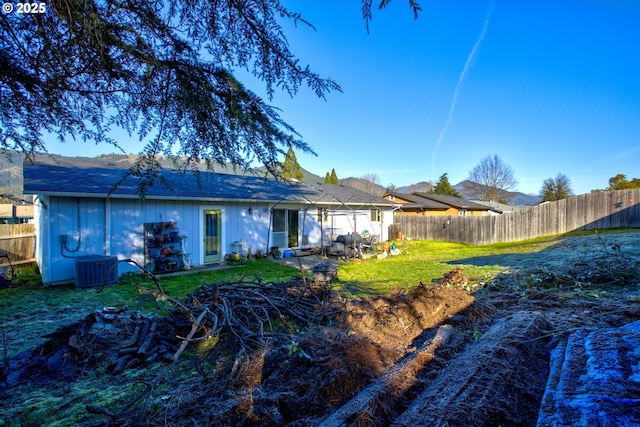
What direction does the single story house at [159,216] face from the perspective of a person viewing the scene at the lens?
facing away from the viewer and to the left of the viewer

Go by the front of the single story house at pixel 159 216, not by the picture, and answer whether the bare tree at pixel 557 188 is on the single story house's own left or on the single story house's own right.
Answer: on the single story house's own right
